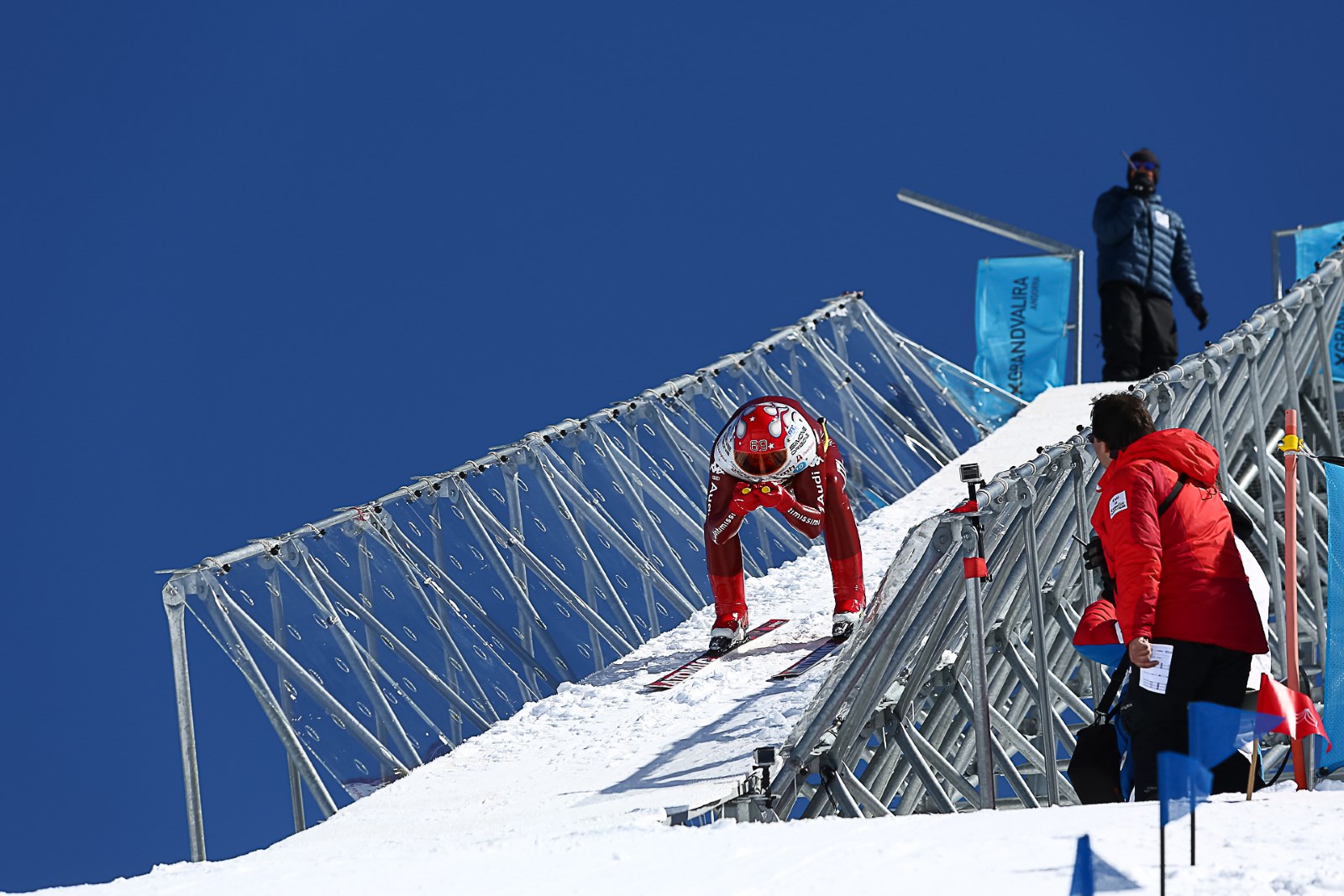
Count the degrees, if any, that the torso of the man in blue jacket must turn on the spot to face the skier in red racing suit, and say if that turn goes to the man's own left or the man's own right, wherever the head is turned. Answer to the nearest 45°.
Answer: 0° — they already face them

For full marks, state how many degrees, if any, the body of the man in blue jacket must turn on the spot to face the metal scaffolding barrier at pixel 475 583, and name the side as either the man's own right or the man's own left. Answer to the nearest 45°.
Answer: approximately 45° to the man's own right

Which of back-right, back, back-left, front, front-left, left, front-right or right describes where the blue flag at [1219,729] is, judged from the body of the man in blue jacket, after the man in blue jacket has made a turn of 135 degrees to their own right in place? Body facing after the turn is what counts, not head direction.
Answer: back-left

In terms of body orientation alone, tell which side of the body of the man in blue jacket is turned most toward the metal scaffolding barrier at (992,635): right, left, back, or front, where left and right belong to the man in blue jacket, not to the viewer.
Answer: front

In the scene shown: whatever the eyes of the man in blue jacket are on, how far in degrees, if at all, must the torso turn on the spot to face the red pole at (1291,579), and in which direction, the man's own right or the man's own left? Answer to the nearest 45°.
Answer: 0° — they already face it

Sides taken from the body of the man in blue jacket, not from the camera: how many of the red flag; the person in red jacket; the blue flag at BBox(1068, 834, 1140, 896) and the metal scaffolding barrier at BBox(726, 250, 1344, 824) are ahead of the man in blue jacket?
4

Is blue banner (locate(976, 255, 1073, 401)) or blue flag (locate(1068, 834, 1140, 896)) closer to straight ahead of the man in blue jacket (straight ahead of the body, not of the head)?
the blue flag

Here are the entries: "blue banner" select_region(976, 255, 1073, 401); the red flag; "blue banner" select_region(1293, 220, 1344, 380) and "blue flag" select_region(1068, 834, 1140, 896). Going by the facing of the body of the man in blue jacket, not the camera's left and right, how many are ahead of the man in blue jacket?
2

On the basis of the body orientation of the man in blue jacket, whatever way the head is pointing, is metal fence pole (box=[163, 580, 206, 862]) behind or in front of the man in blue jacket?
in front

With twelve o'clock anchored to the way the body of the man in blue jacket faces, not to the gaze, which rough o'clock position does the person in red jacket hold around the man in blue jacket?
The person in red jacket is roughly at 12 o'clock from the man in blue jacket.

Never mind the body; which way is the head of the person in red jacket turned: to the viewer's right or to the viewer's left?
to the viewer's left

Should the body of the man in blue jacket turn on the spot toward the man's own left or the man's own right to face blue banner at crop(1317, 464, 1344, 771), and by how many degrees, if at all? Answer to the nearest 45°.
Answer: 0° — they already face it

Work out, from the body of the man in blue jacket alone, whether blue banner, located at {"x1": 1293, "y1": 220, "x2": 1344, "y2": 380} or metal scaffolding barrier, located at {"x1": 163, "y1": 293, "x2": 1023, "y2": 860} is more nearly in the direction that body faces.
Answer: the metal scaffolding barrier

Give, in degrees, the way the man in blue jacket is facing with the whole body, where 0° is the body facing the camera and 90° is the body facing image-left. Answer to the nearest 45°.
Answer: approximately 0°
